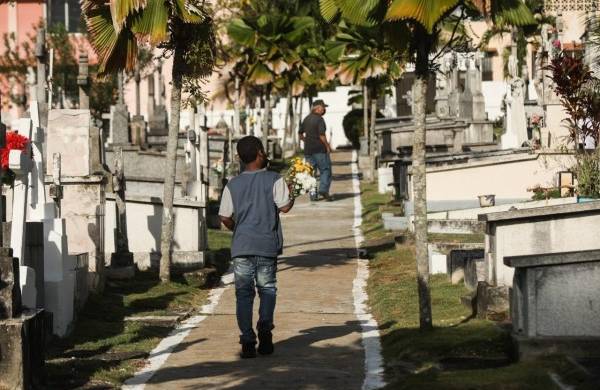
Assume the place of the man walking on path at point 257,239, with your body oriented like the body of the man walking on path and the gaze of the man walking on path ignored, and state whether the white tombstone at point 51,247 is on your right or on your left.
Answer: on your left

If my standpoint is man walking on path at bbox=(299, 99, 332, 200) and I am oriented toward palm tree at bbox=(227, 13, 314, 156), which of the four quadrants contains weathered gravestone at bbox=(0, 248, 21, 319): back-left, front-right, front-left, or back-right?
back-left

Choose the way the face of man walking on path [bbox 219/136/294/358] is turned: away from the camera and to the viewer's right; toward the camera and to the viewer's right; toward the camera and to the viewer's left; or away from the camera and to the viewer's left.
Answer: away from the camera and to the viewer's right

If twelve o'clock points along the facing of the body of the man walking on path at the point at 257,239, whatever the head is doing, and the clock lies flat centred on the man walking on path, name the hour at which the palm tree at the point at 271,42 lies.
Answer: The palm tree is roughly at 12 o'clock from the man walking on path.

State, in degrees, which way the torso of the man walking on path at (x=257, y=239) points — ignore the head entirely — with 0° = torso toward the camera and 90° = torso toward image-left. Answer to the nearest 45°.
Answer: approximately 180°

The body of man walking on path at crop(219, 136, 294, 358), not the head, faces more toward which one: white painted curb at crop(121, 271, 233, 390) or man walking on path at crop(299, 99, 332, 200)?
the man walking on path
